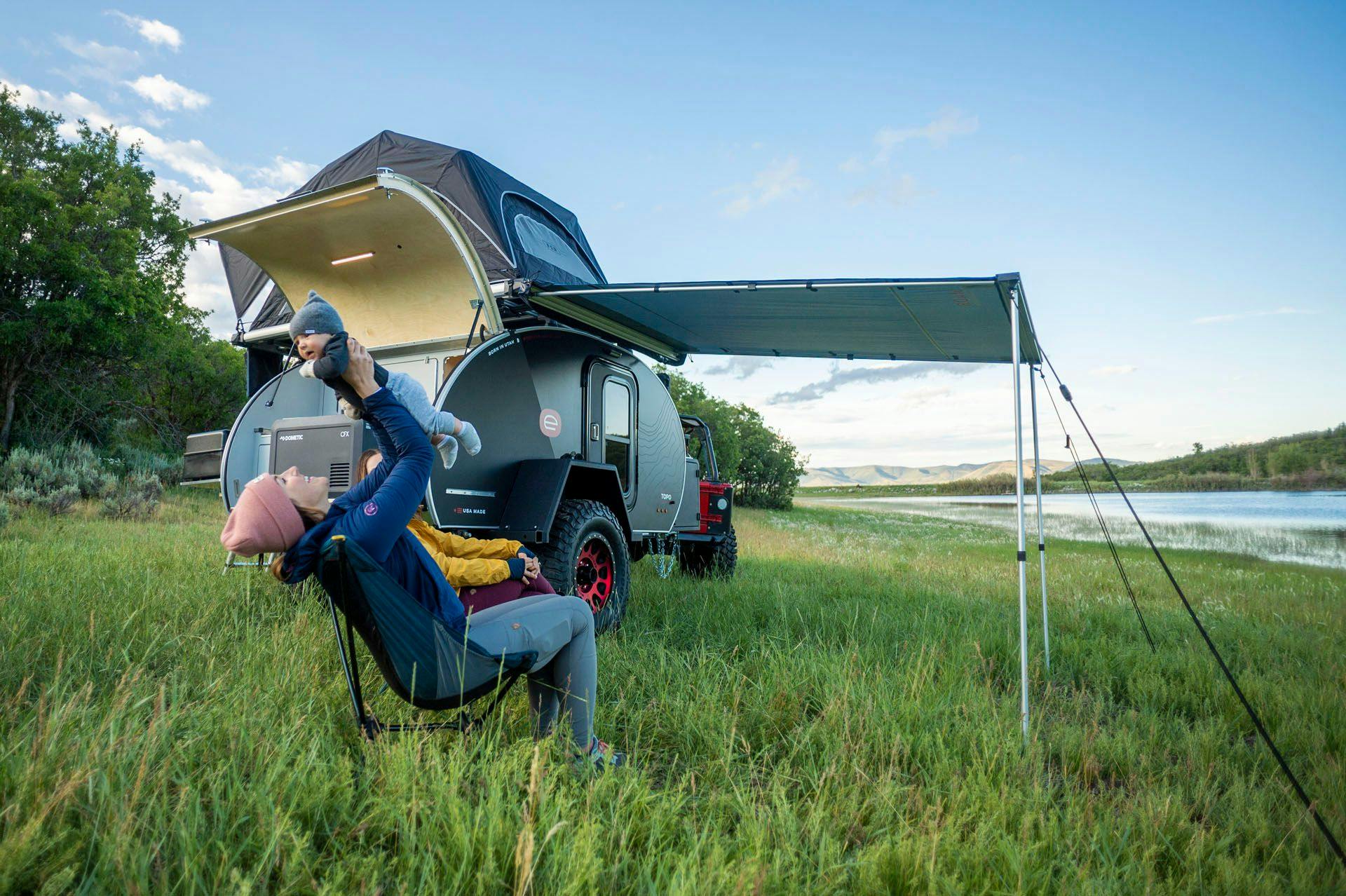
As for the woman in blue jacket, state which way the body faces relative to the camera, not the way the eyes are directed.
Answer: to the viewer's right

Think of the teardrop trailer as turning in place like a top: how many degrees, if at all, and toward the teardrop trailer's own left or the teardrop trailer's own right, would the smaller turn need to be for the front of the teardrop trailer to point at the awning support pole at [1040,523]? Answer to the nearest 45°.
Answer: approximately 45° to the teardrop trailer's own right

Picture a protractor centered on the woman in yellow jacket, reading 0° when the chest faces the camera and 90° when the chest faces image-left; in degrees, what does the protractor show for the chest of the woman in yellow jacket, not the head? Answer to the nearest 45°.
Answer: approximately 270°

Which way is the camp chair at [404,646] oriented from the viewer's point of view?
to the viewer's right

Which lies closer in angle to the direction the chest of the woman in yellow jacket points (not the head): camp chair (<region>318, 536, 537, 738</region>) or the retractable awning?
the retractable awning

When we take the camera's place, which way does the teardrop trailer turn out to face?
facing away from the viewer and to the right of the viewer

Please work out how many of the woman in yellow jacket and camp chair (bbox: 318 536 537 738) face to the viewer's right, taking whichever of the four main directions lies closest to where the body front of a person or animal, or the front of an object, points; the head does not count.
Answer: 2

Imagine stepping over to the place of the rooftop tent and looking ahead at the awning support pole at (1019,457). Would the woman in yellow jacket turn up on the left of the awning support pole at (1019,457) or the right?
right

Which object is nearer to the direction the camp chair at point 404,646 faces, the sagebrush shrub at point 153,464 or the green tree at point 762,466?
the green tree

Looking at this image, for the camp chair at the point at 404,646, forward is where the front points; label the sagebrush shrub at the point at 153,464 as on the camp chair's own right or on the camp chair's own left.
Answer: on the camp chair's own left
